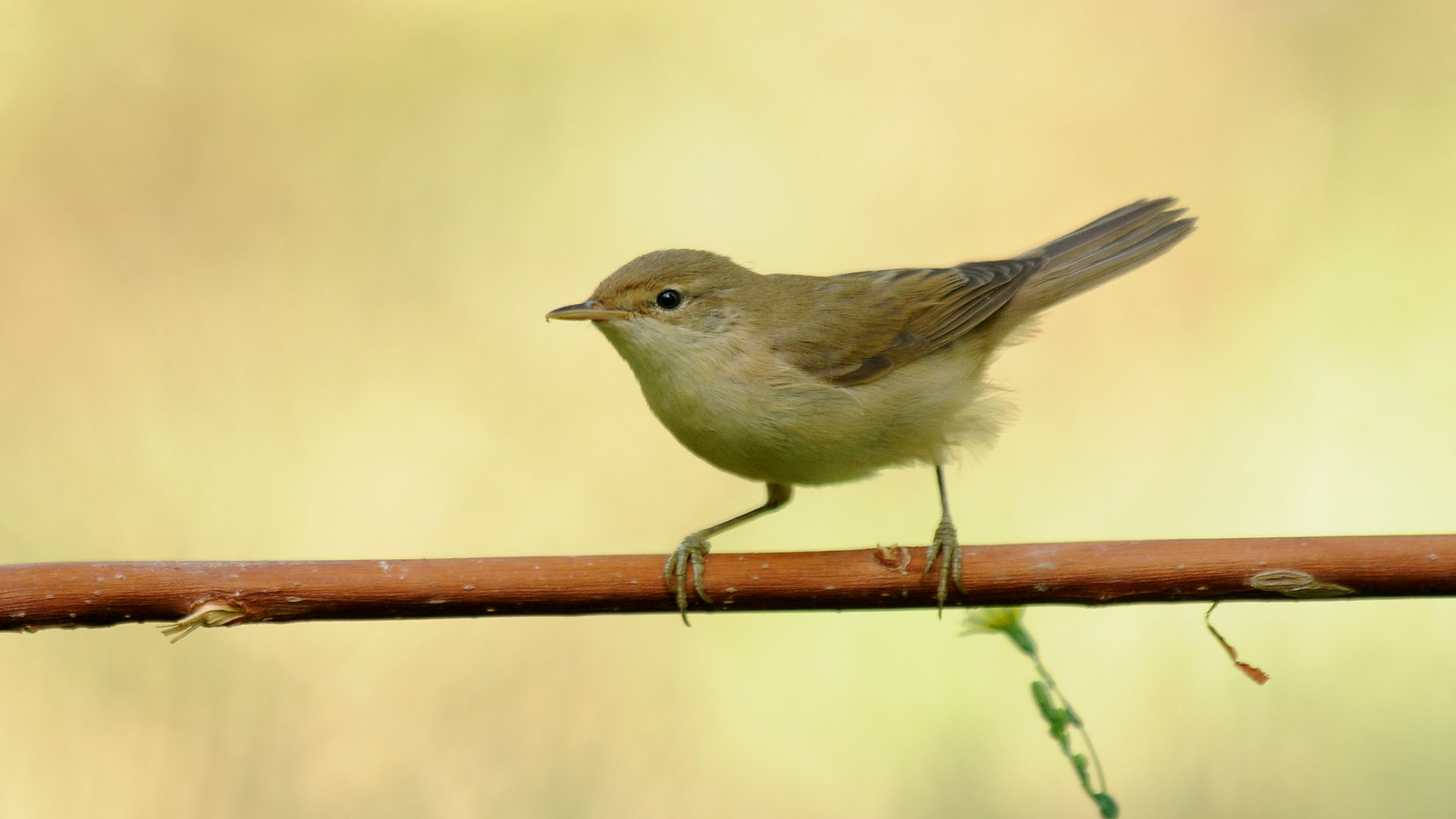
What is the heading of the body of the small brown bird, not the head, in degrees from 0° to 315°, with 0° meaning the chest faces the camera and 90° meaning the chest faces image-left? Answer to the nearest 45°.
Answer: approximately 90°
